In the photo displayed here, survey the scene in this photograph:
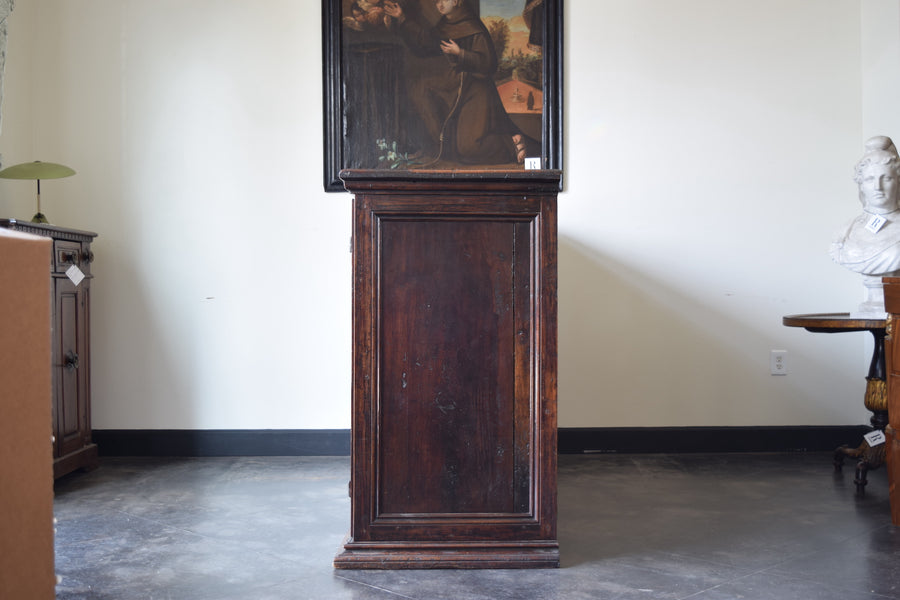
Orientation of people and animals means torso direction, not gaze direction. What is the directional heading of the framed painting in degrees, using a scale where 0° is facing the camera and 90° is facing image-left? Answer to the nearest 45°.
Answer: approximately 0°

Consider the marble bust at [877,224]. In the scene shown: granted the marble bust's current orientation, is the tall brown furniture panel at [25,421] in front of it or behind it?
in front

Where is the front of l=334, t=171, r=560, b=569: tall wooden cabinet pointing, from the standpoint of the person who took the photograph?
facing to the left of the viewer

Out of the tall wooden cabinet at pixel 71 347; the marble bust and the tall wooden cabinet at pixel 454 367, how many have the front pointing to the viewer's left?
1

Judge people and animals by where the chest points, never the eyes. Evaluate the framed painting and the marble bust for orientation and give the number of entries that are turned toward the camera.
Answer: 2

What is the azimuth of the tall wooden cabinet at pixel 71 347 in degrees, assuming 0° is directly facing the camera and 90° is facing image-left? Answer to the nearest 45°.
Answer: approximately 315°

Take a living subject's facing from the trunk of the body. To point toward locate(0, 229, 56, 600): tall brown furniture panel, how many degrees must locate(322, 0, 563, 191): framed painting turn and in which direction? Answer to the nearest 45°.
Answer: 0° — it already faces it
